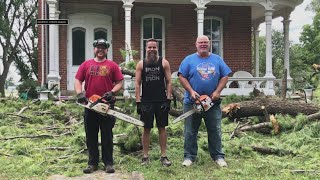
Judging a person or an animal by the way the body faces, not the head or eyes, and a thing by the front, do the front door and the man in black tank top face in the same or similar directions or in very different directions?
same or similar directions

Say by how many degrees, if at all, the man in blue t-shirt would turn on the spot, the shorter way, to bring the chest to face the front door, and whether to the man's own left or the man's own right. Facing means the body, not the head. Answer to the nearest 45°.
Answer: approximately 135° to the man's own right

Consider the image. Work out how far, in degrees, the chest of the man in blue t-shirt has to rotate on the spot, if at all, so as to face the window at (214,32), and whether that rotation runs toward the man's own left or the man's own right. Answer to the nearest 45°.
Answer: approximately 180°

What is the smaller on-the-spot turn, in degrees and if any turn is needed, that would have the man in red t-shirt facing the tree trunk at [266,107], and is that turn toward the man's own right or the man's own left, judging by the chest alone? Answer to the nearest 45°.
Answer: approximately 135° to the man's own left

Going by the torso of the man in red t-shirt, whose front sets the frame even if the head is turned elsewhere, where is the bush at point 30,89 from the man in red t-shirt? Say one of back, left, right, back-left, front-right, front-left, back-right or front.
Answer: back

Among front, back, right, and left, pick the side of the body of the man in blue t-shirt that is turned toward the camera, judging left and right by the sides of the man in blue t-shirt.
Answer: front

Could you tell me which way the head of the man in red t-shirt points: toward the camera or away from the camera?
toward the camera

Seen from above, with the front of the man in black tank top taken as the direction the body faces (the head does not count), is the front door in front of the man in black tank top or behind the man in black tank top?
behind

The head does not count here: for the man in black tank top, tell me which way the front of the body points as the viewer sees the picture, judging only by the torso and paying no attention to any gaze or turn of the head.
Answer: toward the camera

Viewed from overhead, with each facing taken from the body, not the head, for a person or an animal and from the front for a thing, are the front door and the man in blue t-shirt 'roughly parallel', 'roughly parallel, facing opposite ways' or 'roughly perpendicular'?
roughly parallel

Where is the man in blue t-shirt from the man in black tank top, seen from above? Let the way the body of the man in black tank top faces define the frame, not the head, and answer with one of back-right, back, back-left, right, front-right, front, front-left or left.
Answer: left

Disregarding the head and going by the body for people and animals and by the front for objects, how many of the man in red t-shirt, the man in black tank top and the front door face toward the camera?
3

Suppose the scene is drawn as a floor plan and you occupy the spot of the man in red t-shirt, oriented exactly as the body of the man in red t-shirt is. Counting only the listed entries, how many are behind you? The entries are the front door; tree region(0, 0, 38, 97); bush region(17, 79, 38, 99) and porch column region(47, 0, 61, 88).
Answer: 4

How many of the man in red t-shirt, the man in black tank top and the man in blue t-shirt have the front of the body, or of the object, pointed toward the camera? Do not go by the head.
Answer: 3
